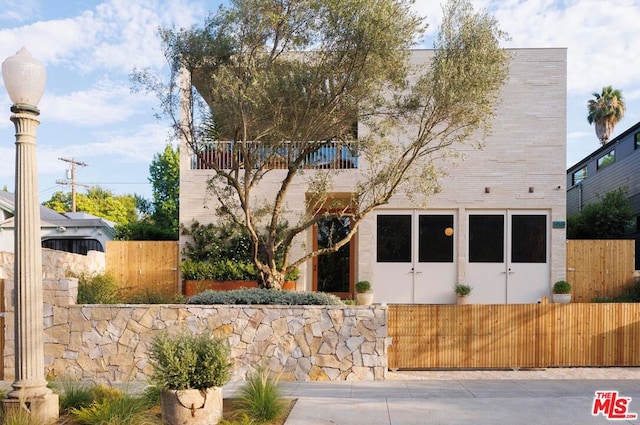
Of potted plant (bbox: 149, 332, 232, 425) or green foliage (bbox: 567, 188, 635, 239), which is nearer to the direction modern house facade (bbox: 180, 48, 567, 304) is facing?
the potted plant

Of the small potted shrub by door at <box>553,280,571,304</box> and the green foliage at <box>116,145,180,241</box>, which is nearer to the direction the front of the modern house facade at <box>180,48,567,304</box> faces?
the small potted shrub by door

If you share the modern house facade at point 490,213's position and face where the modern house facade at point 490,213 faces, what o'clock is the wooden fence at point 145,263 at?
The wooden fence is roughly at 3 o'clock from the modern house facade.

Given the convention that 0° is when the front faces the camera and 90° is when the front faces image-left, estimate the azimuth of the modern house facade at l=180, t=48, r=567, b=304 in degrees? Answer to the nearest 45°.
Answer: approximately 0°

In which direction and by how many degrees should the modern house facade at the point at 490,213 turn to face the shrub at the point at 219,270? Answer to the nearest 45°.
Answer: approximately 90° to its right

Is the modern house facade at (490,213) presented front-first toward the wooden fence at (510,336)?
yes

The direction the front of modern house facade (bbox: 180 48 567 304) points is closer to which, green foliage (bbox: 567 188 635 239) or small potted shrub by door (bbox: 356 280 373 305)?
the small potted shrub by door
